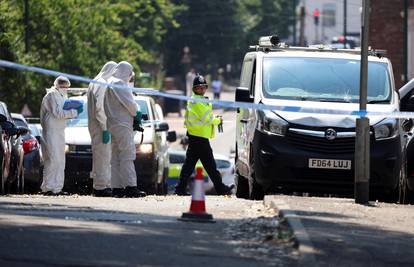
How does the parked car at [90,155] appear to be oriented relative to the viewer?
toward the camera

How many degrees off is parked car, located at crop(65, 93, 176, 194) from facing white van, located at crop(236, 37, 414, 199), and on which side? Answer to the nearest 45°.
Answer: approximately 45° to its left

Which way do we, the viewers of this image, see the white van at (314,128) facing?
facing the viewer

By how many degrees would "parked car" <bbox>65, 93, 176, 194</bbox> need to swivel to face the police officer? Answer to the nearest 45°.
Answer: approximately 45° to its left

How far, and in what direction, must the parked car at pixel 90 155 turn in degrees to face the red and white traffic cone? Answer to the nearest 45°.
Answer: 0° — it already faces it

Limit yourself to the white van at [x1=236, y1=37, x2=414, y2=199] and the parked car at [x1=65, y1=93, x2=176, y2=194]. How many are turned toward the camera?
2

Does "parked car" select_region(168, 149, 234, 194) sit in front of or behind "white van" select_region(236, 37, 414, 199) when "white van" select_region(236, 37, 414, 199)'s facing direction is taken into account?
behind

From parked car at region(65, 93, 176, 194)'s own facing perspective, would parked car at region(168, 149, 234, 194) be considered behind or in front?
behind

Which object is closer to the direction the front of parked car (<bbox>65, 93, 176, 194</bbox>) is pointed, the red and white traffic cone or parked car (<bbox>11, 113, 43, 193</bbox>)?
the red and white traffic cone
